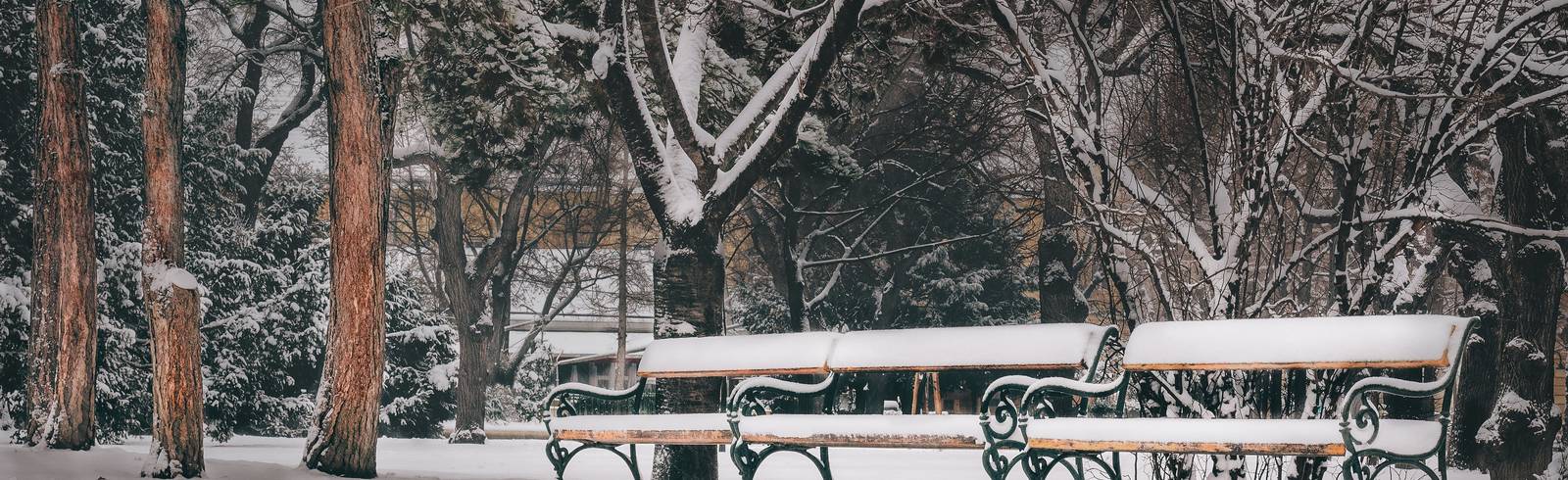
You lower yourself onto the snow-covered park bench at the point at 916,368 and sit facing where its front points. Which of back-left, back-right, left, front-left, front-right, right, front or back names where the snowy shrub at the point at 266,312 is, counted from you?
right

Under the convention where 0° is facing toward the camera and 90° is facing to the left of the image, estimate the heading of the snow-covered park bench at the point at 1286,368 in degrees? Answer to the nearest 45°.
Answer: approximately 45°

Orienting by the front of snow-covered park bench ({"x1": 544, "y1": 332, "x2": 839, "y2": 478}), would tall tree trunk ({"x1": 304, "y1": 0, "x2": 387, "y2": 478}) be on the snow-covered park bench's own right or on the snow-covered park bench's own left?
on the snow-covered park bench's own right

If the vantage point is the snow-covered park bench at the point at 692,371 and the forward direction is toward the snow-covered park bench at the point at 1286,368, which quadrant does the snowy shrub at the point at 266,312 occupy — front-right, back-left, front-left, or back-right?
back-left

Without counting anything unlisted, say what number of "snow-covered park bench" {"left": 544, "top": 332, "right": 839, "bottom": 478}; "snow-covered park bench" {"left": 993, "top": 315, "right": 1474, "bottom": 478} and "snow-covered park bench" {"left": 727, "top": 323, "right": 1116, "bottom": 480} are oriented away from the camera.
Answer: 0

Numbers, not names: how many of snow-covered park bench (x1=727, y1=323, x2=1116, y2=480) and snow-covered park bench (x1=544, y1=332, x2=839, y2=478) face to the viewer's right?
0

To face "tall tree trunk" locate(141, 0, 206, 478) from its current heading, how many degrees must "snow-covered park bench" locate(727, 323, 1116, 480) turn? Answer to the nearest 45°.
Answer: approximately 45° to its right

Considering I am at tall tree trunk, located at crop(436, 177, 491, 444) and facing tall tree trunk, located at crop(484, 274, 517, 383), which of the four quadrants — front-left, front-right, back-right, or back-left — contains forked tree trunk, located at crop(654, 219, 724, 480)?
back-right

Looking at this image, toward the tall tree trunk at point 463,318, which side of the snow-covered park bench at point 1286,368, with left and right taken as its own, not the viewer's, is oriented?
right

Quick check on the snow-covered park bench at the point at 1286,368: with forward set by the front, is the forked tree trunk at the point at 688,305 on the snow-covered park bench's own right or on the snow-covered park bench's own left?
on the snow-covered park bench's own right

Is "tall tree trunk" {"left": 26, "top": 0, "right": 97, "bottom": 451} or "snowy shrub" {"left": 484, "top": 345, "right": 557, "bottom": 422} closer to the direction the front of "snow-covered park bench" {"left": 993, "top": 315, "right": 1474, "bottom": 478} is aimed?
the tall tree trunk

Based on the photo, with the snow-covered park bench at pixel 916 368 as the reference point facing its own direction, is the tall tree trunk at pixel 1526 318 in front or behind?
behind

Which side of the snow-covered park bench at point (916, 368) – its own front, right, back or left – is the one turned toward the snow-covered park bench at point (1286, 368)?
left

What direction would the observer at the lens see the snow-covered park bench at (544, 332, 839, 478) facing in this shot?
facing the viewer and to the left of the viewer

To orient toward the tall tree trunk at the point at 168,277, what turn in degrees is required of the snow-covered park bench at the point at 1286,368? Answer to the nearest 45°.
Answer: approximately 45° to its right

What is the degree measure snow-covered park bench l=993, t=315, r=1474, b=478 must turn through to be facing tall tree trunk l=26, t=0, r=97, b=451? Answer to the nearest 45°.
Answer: approximately 45° to its right
